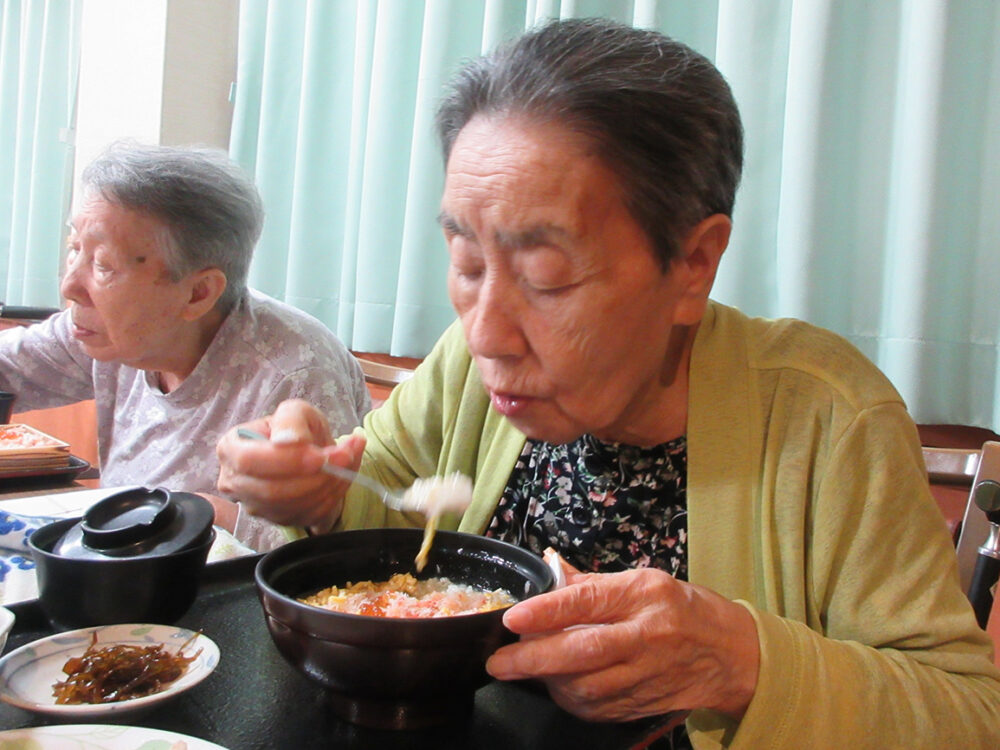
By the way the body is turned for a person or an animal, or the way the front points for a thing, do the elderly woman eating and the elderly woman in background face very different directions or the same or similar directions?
same or similar directions

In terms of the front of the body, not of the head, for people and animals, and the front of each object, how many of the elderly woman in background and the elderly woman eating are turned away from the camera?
0

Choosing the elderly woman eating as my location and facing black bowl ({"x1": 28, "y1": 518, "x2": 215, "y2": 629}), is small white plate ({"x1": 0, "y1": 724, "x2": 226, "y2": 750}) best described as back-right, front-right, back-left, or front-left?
front-left

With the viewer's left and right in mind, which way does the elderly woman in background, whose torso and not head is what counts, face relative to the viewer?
facing the viewer and to the left of the viewer

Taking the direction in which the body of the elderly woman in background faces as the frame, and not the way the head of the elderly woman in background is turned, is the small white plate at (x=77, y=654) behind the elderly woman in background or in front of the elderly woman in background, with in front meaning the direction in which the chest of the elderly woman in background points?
in front

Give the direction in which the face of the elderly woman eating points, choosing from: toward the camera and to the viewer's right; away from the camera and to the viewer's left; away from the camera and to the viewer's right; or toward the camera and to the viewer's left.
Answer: toward the camera and to the viewer's left

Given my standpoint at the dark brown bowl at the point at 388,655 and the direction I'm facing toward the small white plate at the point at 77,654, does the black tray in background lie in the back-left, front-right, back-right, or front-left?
front-right

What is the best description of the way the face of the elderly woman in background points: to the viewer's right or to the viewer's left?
to the viewer's left

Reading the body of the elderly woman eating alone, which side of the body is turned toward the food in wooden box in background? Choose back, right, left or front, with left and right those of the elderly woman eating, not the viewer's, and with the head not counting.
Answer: right
